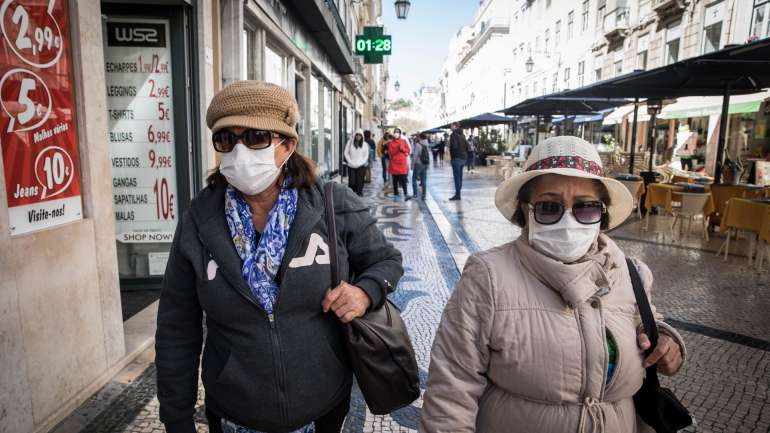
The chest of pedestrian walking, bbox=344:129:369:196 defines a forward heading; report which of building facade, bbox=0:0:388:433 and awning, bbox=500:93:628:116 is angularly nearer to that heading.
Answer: the building facade

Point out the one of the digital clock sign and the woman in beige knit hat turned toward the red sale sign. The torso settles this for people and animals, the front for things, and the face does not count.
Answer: the digital clock sign

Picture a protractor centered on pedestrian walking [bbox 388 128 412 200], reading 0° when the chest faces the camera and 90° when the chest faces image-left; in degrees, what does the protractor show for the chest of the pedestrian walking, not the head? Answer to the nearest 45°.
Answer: approximately 0°

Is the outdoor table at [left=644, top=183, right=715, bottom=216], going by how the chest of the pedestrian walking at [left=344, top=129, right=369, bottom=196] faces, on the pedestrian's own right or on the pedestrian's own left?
on the pedestrian's own left

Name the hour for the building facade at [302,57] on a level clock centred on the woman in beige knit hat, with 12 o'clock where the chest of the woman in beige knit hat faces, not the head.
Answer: The building facade is roughly at 6 o'clock from the woman in beige knit hat.

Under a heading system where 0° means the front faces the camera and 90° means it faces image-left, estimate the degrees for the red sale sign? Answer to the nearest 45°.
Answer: approximately 315°
